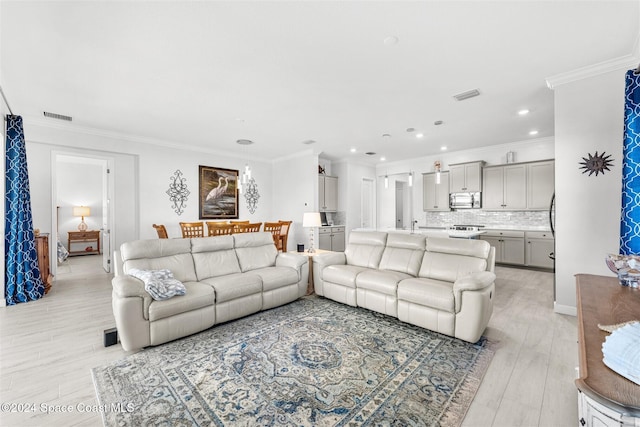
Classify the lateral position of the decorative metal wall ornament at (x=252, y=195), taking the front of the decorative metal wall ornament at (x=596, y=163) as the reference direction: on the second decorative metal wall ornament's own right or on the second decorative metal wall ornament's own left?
on the second decorative metal wall ornament's own right

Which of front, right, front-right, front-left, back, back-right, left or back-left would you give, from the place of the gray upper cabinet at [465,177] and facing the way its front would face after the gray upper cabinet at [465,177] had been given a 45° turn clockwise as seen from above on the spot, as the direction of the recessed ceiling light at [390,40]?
front-left

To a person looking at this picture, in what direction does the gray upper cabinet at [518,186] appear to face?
facing the viewer

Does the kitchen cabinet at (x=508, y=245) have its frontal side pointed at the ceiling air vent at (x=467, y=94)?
yes

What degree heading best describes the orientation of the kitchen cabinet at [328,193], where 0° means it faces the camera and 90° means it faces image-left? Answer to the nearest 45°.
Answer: approximately 315°

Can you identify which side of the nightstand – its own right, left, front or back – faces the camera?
front

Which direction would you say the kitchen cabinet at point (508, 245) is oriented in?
toward the camera

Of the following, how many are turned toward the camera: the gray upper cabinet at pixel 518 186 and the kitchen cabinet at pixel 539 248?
2

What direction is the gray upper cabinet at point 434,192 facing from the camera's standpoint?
toward the camera

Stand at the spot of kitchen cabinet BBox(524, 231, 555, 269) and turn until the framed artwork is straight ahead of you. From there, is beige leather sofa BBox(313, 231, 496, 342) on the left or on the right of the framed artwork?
left

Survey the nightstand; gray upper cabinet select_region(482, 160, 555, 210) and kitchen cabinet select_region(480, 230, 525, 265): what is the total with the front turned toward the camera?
3

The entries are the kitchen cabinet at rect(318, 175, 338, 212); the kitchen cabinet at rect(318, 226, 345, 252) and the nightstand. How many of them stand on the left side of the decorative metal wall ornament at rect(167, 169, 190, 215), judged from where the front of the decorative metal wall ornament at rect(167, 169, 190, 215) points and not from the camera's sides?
2
